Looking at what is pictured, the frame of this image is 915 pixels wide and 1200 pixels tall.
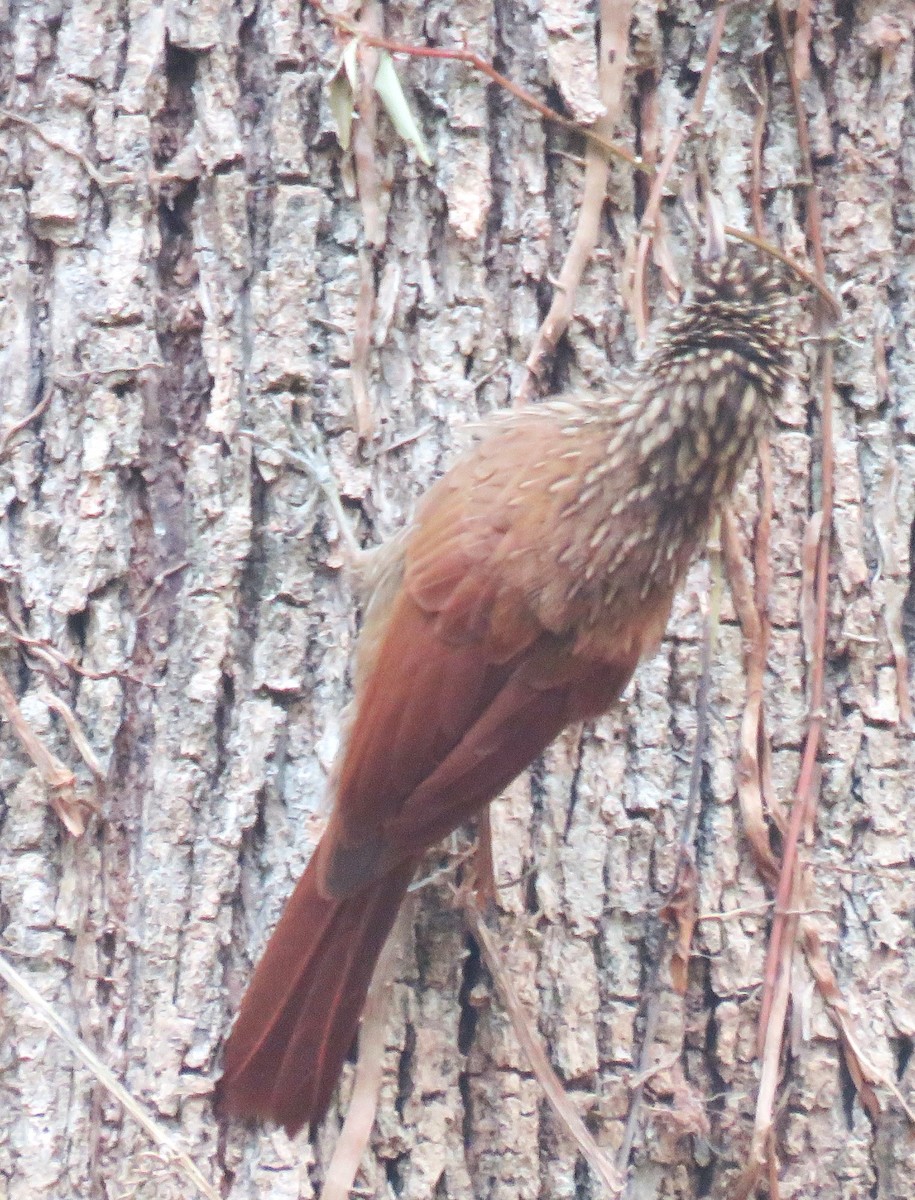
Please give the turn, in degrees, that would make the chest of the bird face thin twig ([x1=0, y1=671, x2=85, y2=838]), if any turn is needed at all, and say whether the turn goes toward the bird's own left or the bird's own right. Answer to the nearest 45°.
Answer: approximately 135° to the bird's own left

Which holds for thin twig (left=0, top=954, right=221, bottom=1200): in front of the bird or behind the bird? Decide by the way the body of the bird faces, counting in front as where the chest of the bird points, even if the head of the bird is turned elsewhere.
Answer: behind

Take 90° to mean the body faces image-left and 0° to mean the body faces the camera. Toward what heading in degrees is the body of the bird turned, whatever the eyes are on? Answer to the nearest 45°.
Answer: approximately 225°

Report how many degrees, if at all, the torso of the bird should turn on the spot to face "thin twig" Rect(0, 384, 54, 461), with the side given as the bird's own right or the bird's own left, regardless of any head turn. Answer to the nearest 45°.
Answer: approximately 135° to the bird's own left
